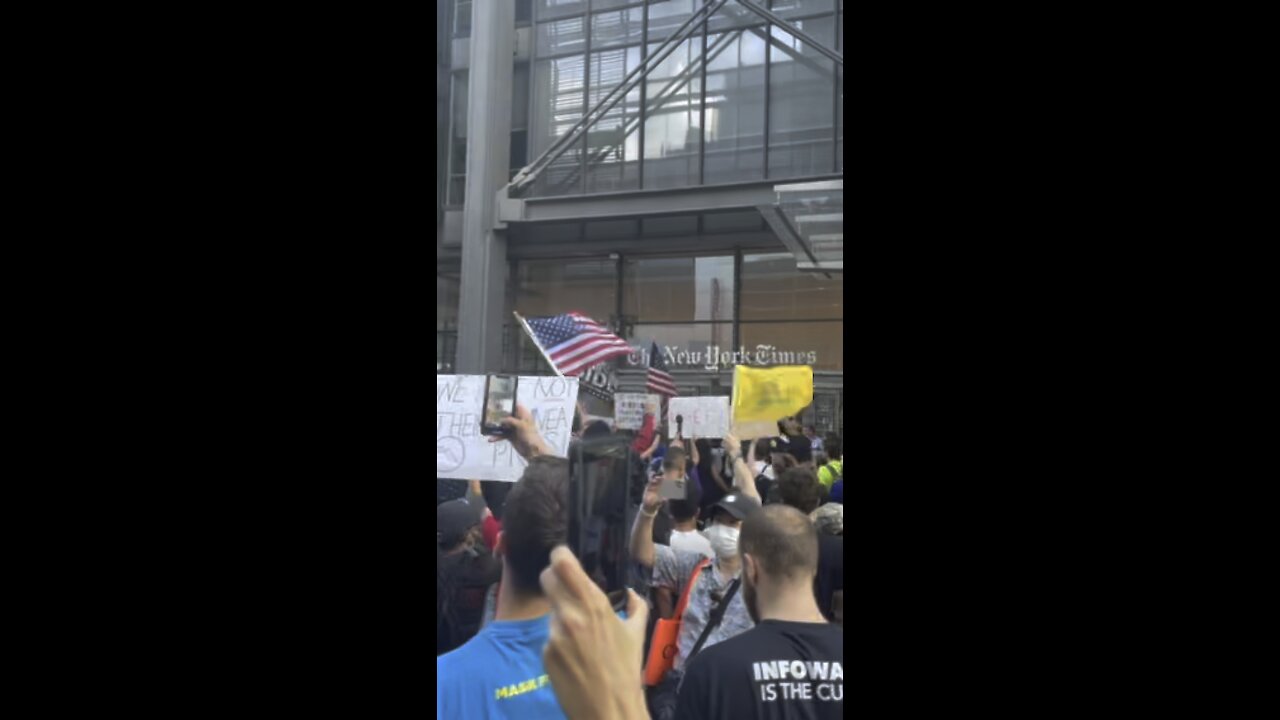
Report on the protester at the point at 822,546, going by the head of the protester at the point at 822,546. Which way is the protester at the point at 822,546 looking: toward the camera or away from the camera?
away from the camera

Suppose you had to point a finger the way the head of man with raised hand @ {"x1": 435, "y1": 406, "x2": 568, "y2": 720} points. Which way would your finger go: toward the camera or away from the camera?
away from the camera

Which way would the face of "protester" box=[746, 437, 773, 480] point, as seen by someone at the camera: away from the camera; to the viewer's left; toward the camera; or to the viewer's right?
away from the camera

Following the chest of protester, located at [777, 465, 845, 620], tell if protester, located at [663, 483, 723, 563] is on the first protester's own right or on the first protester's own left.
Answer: on the first protester's own left

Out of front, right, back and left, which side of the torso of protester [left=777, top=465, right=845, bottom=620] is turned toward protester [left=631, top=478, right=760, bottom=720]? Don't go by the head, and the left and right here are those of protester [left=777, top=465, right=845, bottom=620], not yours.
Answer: left

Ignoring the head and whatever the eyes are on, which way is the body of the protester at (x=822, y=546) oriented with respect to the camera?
away from the camera

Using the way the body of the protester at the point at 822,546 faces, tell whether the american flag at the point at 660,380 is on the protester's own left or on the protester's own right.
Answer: on the protester's own left
